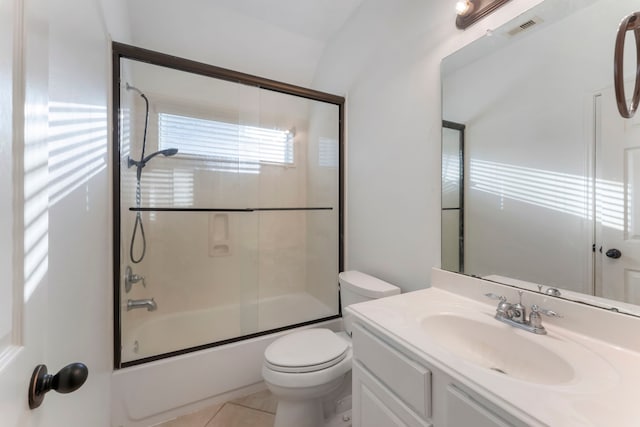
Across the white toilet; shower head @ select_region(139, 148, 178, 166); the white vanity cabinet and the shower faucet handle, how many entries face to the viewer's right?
2

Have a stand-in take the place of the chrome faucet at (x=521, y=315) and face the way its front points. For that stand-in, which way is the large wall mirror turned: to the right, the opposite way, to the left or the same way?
the same way

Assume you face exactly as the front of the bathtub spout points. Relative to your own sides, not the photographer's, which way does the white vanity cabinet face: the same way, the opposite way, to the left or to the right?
the opposite way

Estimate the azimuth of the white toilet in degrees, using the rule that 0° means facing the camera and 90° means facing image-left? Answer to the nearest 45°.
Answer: approximately 45°

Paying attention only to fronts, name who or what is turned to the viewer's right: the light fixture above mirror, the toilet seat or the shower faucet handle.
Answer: the shower faucet handle

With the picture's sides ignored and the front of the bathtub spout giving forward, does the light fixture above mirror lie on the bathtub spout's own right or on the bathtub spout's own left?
on the bathtub spout's own right

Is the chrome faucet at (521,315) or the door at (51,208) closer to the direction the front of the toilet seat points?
the door

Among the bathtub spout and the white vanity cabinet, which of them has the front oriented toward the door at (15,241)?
the white vanity cabinet

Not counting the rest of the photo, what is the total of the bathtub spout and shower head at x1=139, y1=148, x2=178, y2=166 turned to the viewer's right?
2

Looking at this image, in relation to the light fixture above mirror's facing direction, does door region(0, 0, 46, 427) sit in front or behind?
in front

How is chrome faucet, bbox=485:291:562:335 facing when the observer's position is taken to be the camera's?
facing the viewer and to the left of the viewer

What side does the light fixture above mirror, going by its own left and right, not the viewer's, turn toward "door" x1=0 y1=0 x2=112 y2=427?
front

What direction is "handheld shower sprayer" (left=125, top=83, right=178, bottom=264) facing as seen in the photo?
to the viewer's right

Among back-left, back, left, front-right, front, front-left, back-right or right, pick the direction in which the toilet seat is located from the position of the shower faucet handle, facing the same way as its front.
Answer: front-right

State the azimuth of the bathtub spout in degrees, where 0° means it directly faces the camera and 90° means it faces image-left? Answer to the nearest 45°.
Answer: approximately 270°

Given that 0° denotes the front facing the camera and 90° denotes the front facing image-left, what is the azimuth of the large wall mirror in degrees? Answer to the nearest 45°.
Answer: approximately 45°

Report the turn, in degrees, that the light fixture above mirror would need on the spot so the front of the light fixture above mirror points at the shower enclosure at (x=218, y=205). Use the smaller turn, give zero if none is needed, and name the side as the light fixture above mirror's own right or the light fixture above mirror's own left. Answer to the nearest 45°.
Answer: approximately 45° to the light fixture above mirror's own right
